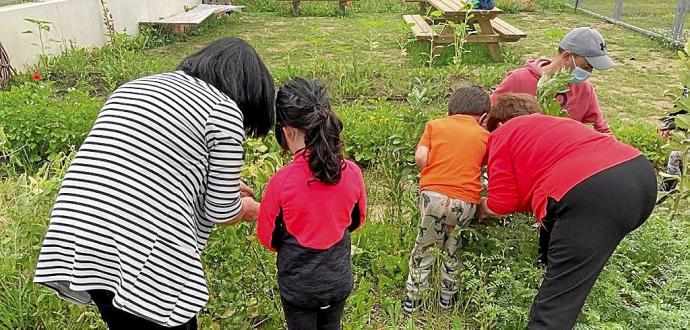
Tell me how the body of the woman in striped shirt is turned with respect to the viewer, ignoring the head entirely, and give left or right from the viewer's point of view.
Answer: facing away from the viewer and to the right of the viewer

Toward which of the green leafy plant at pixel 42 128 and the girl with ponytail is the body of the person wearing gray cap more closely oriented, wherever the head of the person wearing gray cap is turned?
the girl with ponytail

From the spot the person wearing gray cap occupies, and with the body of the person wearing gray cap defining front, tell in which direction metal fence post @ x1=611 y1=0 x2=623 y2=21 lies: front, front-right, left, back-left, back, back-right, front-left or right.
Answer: back-left

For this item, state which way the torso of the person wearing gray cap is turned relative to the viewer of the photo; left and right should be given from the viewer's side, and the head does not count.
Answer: facing the viewer and to the right of the viewer

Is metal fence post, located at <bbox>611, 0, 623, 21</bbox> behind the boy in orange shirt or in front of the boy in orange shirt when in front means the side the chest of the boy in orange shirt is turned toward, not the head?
in front

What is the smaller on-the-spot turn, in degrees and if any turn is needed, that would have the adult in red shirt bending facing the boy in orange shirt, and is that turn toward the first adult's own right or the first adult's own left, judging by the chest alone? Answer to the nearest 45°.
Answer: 0° — they already face them

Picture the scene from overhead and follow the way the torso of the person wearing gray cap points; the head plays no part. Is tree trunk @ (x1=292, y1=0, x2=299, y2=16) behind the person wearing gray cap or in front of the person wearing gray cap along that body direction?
behind

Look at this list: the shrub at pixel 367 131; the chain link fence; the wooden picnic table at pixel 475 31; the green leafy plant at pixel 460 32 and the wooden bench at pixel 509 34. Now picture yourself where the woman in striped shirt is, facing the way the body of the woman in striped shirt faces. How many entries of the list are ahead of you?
5

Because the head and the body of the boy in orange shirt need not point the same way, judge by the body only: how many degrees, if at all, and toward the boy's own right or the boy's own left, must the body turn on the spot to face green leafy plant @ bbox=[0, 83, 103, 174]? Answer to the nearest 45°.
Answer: approximately 45° to the boy's own left

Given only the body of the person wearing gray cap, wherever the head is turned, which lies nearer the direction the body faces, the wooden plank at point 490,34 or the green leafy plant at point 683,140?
the green leafy plant

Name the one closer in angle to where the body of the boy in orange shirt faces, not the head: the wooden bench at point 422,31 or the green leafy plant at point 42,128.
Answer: the wooden bench

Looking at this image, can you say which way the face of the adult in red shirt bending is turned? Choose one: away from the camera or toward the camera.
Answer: away from the camera

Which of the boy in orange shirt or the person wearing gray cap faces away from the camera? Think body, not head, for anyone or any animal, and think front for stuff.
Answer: the boy in orange shirt

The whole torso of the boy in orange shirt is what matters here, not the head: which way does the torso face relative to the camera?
away from the camera

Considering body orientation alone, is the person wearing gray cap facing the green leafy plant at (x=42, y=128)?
no

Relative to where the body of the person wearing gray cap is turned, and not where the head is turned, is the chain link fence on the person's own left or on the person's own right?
on the person's own left

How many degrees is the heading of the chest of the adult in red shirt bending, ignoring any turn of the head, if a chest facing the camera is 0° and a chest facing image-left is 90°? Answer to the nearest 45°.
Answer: approximately 135°

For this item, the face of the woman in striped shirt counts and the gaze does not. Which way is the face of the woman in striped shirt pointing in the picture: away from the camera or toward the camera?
away from the camera

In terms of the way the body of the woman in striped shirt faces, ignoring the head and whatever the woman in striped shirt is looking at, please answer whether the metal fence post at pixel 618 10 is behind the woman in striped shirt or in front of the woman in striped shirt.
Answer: in front

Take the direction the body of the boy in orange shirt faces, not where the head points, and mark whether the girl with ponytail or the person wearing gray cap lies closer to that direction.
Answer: the person wearing gray cap

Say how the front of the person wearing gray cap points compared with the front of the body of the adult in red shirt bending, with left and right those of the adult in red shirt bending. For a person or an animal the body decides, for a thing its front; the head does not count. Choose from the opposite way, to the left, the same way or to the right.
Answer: the opposite way

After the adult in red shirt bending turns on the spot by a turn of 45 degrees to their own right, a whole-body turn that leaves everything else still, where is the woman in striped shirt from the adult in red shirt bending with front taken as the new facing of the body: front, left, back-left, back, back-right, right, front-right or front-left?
back-left

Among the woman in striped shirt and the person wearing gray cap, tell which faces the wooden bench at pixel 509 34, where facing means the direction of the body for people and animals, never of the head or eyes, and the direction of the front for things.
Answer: the woman in striped shirt

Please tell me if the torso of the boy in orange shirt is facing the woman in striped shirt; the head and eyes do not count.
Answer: no
